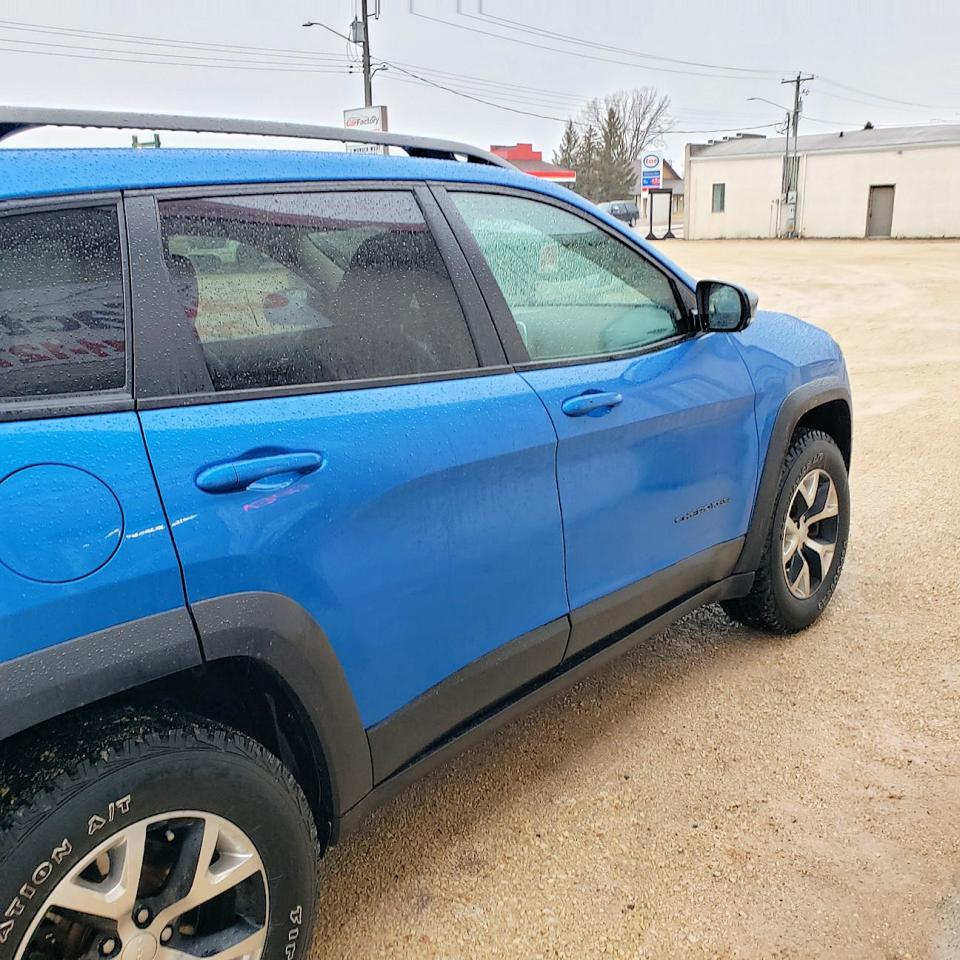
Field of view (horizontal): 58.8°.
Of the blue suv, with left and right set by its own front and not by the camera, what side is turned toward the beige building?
front

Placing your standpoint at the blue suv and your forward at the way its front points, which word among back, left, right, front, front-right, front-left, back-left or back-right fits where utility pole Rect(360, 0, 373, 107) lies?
front-left

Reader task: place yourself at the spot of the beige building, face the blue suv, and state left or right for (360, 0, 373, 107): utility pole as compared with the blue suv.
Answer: right

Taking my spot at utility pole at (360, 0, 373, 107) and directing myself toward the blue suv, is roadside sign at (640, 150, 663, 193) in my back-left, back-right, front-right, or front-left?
back-left

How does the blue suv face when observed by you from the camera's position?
facing away from the viewer and to the right of the viewer

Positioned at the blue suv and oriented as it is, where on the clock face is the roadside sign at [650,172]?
The roadside sign is roughly at 11 o'clock from the blue suv.
